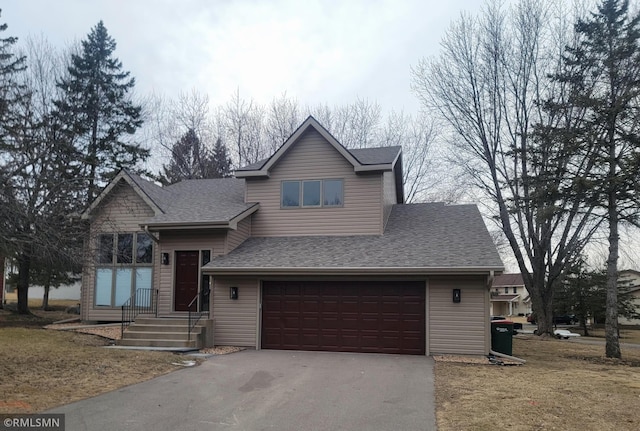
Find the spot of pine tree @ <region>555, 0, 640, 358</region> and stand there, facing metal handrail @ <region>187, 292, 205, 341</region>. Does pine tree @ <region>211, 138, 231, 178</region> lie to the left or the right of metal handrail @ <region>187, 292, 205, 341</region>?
right

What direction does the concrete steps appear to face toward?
toward the camera

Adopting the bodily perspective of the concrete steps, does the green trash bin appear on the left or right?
on its left

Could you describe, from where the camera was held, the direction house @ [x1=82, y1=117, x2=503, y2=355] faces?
facing the viewer

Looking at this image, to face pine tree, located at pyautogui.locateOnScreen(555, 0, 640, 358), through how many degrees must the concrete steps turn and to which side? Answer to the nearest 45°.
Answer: approximately 90° to its left

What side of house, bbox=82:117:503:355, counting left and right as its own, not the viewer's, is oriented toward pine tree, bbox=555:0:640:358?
left

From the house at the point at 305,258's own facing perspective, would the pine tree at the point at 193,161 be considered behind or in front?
behind
